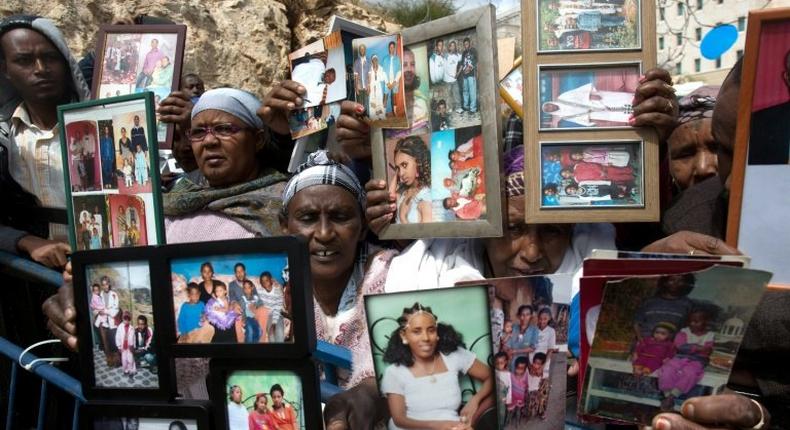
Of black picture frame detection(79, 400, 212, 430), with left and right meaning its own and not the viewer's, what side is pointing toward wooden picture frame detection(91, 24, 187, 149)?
back

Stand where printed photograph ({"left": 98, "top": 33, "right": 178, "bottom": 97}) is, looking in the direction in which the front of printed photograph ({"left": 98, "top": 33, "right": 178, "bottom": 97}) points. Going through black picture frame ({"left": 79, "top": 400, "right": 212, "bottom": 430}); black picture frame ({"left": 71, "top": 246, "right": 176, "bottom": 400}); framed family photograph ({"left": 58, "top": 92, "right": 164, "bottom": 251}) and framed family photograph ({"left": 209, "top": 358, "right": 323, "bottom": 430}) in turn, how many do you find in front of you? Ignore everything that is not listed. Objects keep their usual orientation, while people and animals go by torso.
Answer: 4

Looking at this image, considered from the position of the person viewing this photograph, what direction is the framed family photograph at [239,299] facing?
facing the viewer

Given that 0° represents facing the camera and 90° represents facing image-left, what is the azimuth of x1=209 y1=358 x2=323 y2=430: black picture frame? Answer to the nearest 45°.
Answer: approximately 0°

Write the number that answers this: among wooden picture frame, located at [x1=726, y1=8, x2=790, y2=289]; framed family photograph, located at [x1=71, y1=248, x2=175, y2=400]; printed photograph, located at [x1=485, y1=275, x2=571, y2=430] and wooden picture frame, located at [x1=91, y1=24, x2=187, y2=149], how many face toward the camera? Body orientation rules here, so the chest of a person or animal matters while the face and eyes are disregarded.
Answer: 4

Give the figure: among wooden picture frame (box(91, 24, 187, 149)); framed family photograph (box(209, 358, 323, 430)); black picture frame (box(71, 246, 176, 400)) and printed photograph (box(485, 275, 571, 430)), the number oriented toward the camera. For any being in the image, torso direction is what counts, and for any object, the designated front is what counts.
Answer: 4

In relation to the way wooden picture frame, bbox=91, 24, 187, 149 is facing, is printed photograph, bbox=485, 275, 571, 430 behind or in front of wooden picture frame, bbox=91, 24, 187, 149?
in front

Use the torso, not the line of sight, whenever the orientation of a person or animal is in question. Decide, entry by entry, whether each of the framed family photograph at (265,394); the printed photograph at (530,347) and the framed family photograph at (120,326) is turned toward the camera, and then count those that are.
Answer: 3

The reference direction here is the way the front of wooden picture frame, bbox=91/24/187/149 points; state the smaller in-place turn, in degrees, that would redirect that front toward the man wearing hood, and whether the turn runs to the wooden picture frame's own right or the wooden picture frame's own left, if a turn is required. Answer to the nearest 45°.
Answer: approximately 90° to the wooden picture frame's own right

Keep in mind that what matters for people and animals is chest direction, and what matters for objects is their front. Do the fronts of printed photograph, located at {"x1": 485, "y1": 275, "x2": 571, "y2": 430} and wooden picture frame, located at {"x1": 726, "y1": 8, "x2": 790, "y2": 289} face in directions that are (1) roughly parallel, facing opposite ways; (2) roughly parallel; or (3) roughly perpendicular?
roughly parallel

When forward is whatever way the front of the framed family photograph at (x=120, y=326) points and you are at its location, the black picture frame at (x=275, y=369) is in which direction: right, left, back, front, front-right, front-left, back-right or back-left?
front-left

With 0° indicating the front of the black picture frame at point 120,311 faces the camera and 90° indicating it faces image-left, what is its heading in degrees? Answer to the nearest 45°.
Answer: approximately 0°

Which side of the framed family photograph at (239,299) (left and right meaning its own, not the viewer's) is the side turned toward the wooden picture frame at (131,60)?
back
